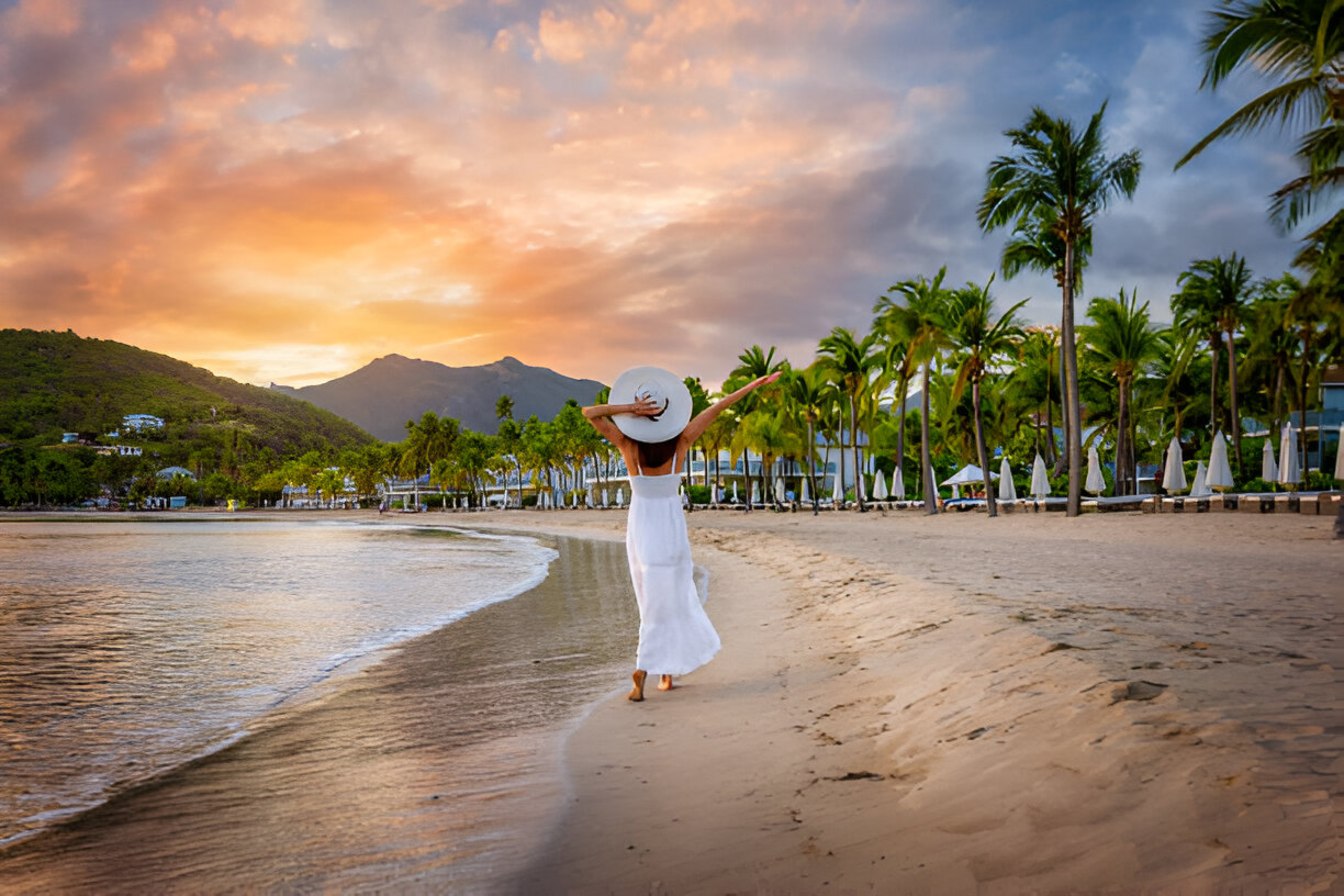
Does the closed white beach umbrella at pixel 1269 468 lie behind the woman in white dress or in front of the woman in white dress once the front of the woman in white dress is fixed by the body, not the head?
in front

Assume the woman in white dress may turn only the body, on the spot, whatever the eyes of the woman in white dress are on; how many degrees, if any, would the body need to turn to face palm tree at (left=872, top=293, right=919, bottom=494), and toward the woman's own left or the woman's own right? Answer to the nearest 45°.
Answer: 0° — they already face it

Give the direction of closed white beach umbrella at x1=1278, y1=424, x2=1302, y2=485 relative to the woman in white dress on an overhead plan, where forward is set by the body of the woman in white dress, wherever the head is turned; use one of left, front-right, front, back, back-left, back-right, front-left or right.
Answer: front-right

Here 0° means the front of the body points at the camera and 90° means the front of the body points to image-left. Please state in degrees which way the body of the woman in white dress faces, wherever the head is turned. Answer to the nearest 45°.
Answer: approximately 180°

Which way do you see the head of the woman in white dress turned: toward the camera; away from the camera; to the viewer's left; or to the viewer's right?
away from the camera

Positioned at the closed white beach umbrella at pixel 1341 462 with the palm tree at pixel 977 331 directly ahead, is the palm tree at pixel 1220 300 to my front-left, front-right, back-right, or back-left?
front-right

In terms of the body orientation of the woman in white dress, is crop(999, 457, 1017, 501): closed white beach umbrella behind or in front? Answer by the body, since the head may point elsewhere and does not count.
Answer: in front

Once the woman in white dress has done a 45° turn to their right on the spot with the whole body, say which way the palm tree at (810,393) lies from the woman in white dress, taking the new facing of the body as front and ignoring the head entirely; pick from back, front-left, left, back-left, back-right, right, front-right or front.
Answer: front-left

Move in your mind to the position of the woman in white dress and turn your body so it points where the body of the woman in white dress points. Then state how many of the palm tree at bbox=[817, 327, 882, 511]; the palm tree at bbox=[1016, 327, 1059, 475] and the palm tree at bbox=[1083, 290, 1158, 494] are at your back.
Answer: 0

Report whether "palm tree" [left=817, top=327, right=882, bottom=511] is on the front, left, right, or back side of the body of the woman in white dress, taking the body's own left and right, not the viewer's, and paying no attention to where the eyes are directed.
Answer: front

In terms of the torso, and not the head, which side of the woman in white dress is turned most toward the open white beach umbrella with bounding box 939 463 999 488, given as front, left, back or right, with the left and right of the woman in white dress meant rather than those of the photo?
front
